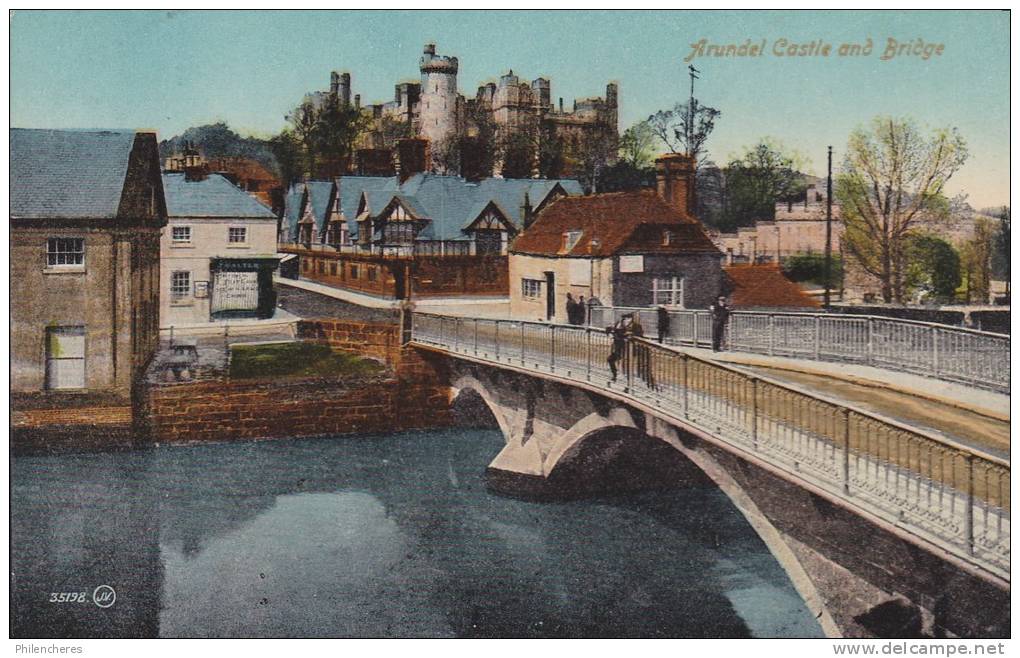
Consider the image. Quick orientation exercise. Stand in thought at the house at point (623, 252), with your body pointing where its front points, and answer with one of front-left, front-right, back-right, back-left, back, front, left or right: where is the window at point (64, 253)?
front-right

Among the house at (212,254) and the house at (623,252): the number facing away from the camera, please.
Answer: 0

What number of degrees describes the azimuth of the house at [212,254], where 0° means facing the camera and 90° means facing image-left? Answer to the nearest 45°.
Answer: approximately 0°

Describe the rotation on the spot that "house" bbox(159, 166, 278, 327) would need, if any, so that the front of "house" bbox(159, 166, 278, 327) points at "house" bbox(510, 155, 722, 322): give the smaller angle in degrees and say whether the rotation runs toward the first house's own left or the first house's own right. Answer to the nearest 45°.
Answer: approximately 45° to the first house's own left

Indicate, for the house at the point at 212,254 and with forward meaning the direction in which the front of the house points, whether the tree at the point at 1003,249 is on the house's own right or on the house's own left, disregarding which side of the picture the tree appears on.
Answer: on the house's own left

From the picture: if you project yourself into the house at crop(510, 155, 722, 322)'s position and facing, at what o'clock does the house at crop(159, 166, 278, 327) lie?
the house at crop(159, 166, 278, 327) is roughly at 2 o'clock from the house at crop(510, 155, 722, 322).

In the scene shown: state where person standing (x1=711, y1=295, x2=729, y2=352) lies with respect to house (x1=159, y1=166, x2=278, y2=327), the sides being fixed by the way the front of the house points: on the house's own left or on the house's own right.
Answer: on the house's own left
